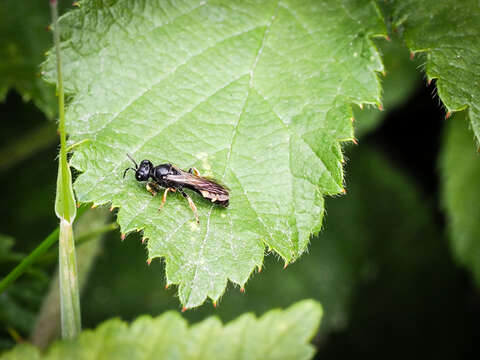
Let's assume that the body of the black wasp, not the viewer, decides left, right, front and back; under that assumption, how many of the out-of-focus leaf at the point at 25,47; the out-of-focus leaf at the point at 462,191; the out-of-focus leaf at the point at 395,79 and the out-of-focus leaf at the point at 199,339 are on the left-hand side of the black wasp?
1

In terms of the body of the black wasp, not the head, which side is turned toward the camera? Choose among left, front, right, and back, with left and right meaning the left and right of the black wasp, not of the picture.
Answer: left

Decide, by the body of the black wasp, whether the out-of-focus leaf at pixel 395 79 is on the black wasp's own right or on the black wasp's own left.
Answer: on the black wasp's own right

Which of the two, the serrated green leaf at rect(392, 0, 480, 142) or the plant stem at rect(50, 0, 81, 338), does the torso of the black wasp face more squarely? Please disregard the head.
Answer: the plant stem

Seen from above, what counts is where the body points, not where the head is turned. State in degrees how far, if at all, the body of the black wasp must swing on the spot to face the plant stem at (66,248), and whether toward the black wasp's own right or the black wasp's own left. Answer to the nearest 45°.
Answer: approximately 45° to the black wasp's own left

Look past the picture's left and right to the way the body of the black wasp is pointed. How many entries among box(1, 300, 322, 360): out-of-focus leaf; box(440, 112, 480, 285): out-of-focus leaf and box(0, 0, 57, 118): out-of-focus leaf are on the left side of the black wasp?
1

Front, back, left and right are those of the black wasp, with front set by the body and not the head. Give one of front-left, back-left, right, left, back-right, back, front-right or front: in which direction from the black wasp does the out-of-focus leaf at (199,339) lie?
left
